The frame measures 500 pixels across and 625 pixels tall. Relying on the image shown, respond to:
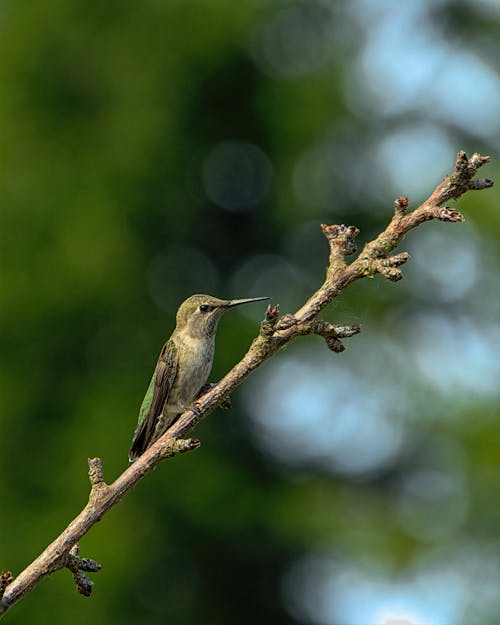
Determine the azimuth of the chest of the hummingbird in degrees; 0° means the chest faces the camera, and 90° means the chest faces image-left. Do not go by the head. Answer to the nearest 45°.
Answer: approximately 270°
